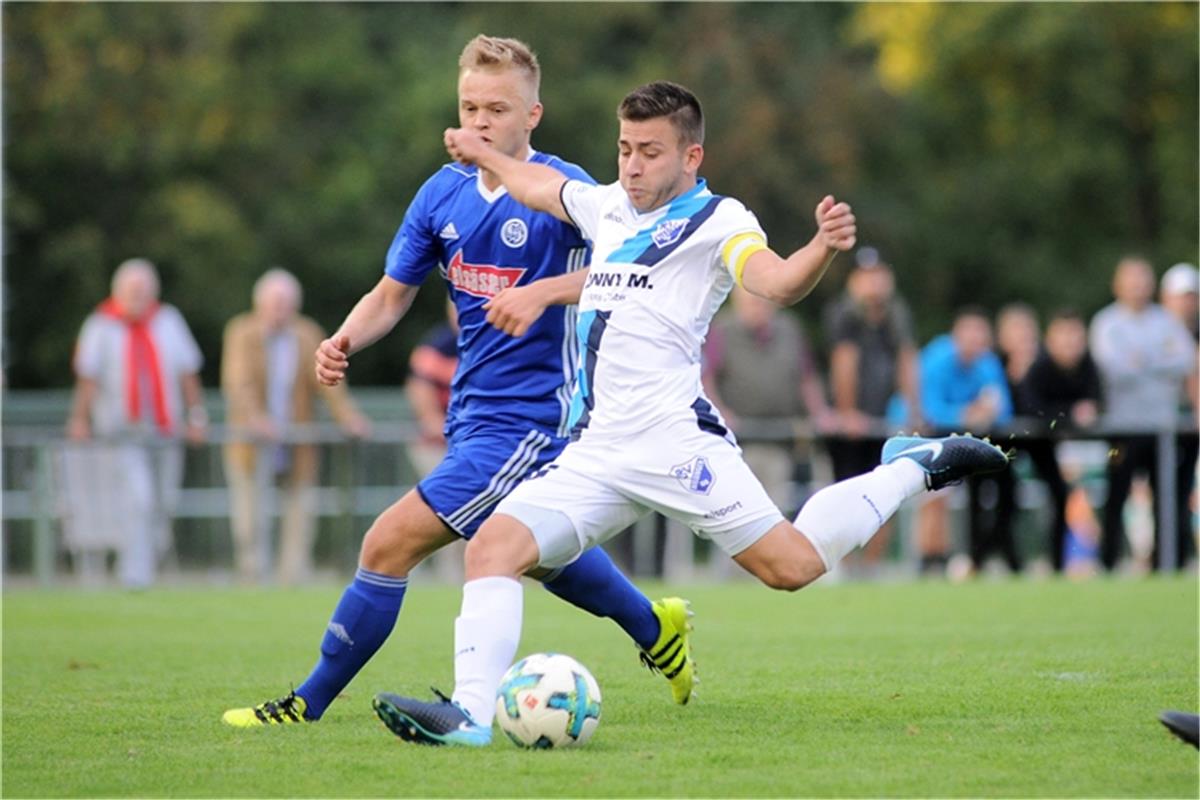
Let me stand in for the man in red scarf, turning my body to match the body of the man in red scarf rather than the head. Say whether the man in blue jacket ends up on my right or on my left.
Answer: on my left

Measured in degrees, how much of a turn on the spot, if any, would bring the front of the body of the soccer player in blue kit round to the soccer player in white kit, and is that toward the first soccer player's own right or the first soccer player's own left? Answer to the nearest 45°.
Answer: approximately 90° to the first soccer player's own left

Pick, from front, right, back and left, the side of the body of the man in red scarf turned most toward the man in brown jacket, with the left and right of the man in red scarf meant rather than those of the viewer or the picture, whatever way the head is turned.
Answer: left

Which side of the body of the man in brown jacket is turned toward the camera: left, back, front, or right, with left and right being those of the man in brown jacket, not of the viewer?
front

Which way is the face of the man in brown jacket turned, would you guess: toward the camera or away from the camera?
toward the camera

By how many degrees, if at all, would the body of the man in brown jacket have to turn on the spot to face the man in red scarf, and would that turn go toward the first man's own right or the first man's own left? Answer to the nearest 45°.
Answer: approximately 90° to the first man's own right

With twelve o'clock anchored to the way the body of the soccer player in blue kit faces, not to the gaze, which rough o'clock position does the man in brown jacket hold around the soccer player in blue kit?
The man in brown jacket is roughly at 4 o'clock from the soccer player in blue kit.

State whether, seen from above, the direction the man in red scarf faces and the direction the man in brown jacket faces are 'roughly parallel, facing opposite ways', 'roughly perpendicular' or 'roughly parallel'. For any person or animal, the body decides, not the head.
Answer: roughly parallel

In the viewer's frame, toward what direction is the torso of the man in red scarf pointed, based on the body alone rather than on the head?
toward the camera

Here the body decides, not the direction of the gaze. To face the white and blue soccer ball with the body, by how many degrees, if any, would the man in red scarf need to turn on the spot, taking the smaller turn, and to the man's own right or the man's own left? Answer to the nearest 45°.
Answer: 0° — they already face it

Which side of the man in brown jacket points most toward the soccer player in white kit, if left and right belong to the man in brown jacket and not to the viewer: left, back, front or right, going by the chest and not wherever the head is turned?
front

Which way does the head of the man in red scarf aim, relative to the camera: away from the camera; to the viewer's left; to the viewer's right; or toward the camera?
toward the camera

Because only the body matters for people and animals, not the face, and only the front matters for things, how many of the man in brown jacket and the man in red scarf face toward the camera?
2

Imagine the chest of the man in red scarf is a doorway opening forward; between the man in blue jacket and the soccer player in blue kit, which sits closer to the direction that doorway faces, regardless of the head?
the soccer player in blue kit

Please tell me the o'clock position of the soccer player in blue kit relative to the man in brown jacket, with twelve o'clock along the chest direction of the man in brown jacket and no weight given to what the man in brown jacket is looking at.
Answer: The soccer player in blue kit is roughly at 12 o'clock from the man in brown jacket.
